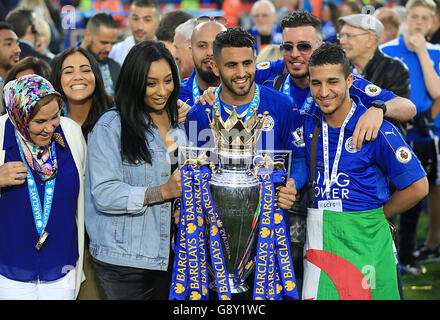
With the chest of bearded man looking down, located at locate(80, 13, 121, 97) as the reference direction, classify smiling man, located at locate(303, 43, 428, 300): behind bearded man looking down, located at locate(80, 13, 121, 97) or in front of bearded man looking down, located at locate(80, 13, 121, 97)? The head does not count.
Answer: in front

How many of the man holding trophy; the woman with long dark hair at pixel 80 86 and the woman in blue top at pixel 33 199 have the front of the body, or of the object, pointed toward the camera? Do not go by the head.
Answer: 3

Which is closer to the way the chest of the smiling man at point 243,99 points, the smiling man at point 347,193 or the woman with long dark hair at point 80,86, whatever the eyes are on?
the smiling man

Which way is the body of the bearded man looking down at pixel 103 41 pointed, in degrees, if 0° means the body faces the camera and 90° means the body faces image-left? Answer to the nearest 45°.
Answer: approximately 315°

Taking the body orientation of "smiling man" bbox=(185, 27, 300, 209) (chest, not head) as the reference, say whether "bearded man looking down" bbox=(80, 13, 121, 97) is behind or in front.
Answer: behind

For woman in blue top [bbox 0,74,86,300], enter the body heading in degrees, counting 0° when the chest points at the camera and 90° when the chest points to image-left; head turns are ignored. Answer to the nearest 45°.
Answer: approximately 0°

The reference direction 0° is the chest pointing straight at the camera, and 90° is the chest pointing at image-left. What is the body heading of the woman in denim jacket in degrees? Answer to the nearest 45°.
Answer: approximately 315°

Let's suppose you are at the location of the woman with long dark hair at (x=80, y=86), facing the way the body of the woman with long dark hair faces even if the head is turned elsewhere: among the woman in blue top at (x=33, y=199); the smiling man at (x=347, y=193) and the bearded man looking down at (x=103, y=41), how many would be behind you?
1

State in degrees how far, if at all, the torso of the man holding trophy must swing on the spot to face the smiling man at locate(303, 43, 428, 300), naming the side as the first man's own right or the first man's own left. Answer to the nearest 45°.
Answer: approximately 90° to the first man's own left
